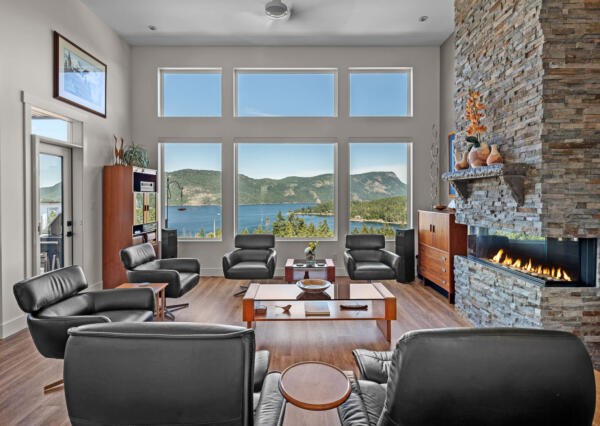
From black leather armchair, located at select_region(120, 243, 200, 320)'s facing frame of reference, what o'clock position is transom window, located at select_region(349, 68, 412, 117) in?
The transom window is roughly at 10 o'clock from the black leather armchair.

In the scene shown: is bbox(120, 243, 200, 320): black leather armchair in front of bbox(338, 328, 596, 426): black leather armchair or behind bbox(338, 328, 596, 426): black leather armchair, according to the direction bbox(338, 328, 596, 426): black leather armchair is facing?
in front

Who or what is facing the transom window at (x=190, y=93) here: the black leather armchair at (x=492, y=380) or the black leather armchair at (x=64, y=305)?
the black leather armchair at (x=492, y=380)

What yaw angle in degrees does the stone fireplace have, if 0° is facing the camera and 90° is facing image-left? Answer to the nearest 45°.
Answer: approximately 45°

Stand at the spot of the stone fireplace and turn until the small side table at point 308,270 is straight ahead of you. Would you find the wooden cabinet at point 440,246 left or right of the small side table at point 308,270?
right

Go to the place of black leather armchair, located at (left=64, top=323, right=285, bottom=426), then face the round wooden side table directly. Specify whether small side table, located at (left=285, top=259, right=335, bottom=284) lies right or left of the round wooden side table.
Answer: left

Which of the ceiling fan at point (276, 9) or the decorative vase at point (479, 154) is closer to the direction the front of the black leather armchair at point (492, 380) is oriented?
the ceiling fan

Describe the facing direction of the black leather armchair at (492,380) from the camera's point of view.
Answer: facing away from the viewer and to the left of the viewer
